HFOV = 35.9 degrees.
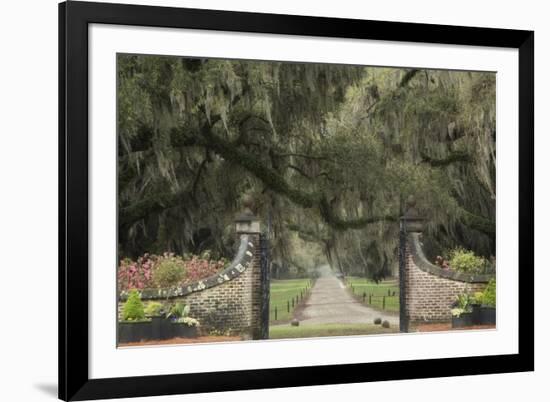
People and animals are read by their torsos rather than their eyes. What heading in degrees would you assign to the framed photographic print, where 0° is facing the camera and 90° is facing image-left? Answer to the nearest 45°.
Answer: approximately 315°
